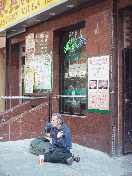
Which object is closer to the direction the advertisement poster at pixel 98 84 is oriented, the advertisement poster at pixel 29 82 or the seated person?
the seated person

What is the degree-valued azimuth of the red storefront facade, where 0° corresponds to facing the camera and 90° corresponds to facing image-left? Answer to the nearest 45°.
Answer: approximately 45°

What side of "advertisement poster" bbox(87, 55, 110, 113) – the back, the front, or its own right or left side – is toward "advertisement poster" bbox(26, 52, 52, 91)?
right

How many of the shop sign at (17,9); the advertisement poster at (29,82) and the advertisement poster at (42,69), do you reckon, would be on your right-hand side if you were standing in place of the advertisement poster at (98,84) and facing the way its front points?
3

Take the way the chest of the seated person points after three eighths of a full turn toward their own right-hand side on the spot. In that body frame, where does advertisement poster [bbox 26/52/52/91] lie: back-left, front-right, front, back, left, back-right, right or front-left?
front-left

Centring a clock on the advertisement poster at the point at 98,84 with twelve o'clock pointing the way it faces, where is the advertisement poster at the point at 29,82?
the advertisement poster at the point at 29,82 is roughly at 3 o'clock from the advertisement poster at the point at 98,84.

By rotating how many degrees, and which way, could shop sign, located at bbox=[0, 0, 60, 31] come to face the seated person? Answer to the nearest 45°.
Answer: approximately 45° to its left
